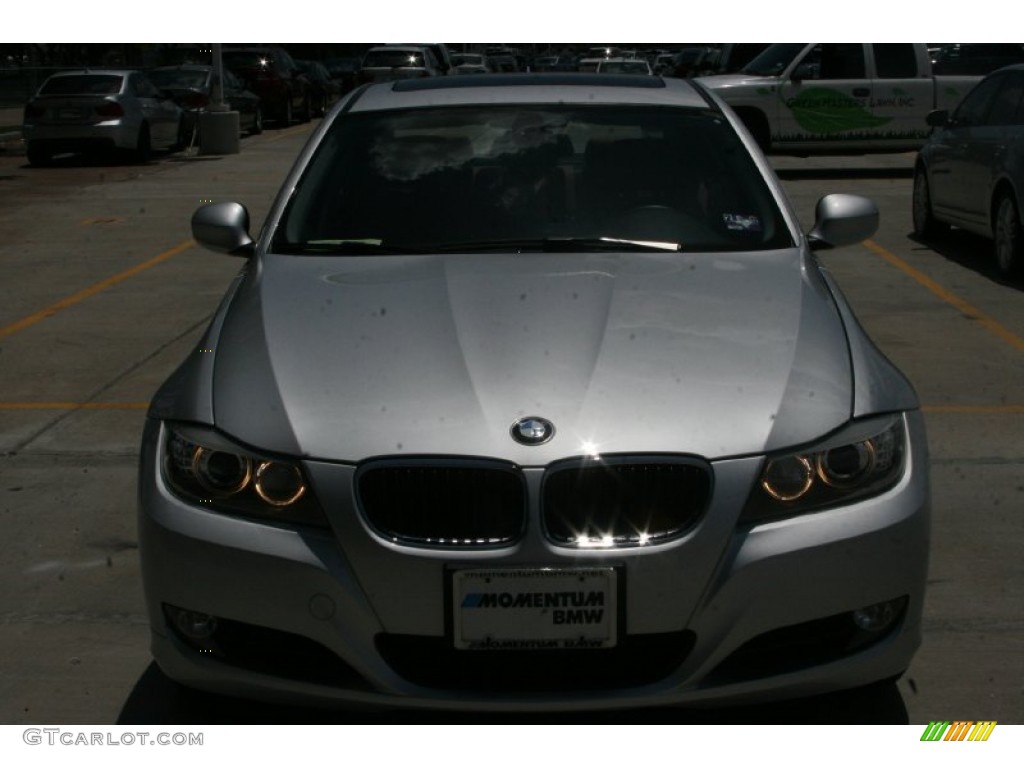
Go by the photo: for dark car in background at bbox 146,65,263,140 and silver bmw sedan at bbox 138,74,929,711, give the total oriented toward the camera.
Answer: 1

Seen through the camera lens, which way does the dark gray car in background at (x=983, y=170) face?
facing away from the viewer and to the left of the viewer

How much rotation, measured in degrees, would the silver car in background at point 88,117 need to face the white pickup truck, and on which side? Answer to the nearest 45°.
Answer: approximately 90° to its right

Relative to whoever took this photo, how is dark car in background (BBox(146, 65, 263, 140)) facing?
facing away from the viewer and to the right of the viewer

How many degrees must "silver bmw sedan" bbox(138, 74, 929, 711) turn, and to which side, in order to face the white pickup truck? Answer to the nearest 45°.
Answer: approximately 180°

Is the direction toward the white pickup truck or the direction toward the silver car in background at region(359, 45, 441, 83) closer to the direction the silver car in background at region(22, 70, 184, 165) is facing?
the silver car in background at region(359, 45, 441, 83)

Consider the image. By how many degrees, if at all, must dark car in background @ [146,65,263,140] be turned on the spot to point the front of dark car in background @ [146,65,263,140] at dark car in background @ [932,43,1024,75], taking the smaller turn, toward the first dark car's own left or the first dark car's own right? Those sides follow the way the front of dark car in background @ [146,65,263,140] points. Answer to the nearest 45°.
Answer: approximately 90° to the first dark car's own right

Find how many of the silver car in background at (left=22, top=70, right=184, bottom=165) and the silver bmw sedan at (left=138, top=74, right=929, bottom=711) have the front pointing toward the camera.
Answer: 1

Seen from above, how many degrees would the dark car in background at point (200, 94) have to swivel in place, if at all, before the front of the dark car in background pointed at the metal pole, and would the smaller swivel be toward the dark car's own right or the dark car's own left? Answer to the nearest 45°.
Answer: approximately 135° to the dark car's own right

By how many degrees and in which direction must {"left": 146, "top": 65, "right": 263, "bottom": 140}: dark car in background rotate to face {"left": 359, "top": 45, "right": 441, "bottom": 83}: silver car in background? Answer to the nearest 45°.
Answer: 0° — it already faces it

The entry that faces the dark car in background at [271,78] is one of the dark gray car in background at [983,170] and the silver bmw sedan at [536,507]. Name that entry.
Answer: the dark gray car in background

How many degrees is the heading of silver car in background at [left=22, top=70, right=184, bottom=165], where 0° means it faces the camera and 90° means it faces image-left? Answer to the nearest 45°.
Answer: approximately 225°
